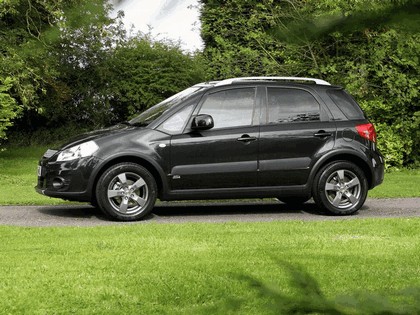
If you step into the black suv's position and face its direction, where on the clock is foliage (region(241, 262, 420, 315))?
The foliage is roughly at 9 o'clock from the black suv.

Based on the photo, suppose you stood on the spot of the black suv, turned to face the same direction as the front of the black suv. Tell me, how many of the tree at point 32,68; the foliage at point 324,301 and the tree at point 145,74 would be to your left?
1

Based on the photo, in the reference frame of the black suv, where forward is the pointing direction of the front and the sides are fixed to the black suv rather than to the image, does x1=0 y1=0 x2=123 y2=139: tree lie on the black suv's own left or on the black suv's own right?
on the black suv's own right

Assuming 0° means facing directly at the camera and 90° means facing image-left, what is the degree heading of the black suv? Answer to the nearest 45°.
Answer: approximately 90°

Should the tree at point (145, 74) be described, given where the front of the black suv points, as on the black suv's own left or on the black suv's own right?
on the black suv's own right
